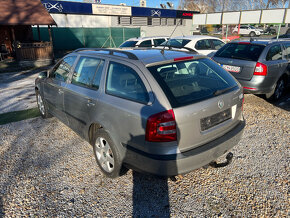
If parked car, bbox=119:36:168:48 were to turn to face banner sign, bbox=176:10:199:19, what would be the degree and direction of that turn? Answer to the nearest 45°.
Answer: approximately 135° to its right

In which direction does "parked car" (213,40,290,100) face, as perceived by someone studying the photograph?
facing away from the viewer and to the right of the viewer

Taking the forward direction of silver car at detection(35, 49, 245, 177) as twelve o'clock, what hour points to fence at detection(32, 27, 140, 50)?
The fence is roughly at 1 o'clock from the silver car.

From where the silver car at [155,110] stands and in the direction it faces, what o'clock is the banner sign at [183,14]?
The banner sign is roughly at 2 o'clock from the silver car.

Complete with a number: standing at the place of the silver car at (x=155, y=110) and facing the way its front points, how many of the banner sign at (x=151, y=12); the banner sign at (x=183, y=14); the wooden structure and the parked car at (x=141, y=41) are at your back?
0

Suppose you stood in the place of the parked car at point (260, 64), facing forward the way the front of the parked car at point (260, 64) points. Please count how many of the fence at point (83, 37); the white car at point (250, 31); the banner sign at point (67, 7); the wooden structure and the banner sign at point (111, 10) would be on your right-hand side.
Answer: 0

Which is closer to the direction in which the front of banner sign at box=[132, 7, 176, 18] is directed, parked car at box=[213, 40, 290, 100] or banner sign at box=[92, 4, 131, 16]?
the parked car

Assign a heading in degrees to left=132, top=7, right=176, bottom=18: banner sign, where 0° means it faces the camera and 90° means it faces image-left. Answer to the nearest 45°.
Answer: approximately 315°

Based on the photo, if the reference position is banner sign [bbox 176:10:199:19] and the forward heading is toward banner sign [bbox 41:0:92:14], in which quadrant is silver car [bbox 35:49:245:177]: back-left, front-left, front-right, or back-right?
front-left

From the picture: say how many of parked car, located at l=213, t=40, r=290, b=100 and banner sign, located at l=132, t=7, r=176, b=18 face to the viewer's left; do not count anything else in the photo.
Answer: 0

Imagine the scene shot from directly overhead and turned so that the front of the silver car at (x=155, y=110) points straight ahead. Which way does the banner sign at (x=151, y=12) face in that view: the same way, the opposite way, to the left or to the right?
the opposite way

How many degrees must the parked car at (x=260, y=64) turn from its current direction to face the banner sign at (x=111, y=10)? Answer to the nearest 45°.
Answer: approximately 90° to its left

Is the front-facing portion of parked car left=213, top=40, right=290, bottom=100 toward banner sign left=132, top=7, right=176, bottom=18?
no

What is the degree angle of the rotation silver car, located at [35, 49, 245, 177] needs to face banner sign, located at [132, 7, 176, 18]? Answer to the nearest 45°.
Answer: approximately 45° to its right

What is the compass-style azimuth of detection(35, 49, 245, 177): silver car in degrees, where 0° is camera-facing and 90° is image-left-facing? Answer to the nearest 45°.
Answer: approximately 135°

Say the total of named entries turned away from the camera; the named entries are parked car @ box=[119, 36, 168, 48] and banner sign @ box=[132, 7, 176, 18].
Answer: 0

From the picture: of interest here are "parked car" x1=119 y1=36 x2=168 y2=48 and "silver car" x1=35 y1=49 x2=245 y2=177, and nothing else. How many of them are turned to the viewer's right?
0

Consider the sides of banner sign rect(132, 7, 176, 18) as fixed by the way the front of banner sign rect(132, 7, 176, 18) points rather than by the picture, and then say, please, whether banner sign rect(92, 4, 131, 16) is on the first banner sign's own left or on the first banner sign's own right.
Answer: on the first banner sign's own right

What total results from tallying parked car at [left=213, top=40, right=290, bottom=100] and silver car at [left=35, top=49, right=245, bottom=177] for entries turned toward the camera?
0

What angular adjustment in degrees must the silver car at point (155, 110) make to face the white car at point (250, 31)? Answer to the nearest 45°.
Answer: approximately 90° to its right

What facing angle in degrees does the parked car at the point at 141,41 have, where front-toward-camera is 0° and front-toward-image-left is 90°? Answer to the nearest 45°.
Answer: approximately 45°

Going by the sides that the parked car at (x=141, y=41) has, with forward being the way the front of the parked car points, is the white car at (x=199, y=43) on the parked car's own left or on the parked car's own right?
on the parked car's own left
